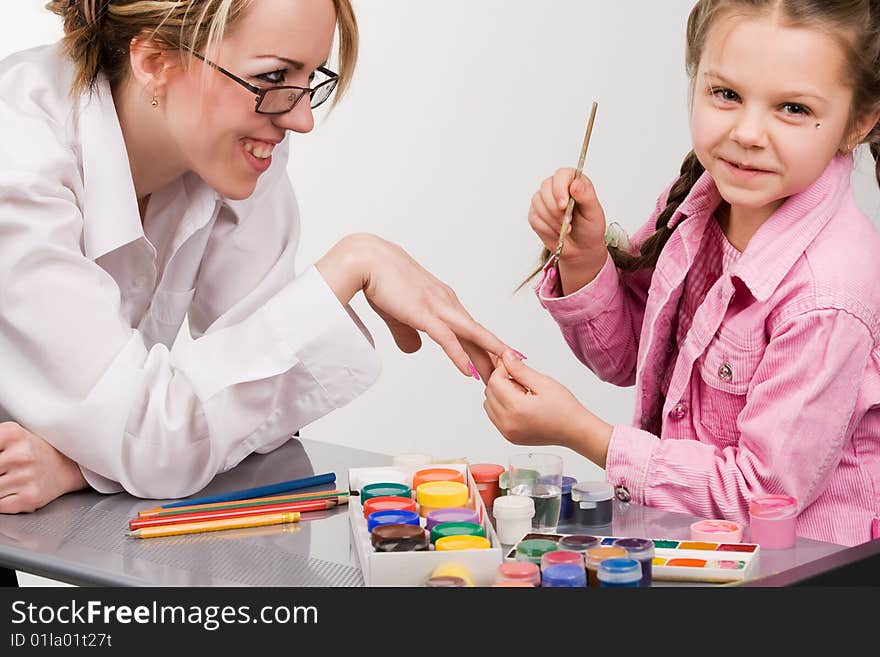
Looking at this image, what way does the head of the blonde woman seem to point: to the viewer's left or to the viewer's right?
to the viewer's right

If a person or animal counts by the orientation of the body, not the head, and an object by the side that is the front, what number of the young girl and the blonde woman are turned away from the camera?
0

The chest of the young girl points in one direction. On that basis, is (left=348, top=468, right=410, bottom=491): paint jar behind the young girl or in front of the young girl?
in front

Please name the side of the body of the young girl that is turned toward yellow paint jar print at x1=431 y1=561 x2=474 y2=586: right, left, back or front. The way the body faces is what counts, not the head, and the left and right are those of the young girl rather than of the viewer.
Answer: front

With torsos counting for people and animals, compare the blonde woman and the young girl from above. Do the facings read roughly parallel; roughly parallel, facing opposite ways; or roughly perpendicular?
roughly perpendicular

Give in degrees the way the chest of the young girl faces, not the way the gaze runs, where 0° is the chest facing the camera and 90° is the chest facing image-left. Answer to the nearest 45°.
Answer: approximately 45°

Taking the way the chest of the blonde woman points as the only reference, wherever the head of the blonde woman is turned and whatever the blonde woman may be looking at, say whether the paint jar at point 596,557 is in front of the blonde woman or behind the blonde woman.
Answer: in front
